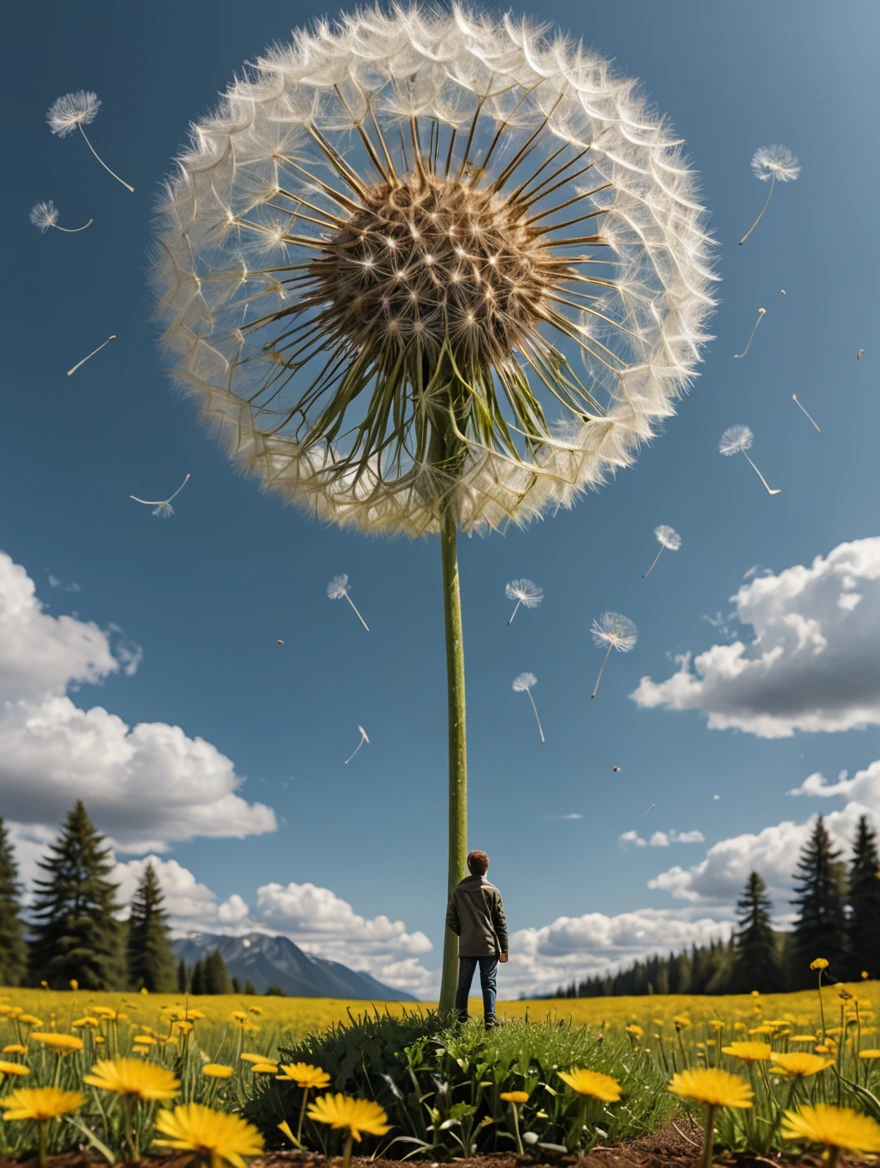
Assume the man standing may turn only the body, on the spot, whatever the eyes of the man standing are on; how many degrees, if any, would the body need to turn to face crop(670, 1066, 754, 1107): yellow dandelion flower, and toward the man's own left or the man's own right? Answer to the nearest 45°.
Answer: approximately 180°

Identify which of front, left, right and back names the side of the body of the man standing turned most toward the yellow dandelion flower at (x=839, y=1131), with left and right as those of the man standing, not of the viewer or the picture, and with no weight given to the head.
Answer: back

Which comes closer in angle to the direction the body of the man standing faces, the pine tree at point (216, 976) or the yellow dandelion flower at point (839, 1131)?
the pine tree

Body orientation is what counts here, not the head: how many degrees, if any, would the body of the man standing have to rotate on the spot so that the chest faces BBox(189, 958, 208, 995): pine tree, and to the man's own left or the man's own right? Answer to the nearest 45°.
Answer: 0° — they already face it

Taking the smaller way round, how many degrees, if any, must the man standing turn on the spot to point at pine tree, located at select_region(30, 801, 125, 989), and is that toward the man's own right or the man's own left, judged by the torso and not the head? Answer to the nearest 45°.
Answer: approximately 45° to the man's own left

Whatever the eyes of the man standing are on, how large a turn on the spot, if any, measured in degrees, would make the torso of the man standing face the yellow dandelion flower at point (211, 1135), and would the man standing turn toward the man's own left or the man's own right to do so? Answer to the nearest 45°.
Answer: approximately 180°

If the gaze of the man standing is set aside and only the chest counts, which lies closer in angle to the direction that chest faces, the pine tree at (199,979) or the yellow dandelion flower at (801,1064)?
the pine tree

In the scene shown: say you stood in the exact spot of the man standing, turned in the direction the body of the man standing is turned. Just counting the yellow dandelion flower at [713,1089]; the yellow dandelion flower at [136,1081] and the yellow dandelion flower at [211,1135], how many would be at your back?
3

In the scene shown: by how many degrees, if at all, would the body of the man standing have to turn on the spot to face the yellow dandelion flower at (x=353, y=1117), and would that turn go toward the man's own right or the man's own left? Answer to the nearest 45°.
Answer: approximately 180°

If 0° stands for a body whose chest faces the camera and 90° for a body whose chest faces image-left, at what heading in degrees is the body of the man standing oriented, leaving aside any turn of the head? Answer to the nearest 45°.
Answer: approximately 180°

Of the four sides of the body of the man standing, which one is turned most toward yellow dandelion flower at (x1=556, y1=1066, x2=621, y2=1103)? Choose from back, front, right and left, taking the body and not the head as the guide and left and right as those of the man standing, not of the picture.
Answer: back

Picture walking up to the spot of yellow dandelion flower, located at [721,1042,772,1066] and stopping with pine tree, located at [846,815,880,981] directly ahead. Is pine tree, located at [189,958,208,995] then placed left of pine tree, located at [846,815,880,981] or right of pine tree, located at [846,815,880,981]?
left
